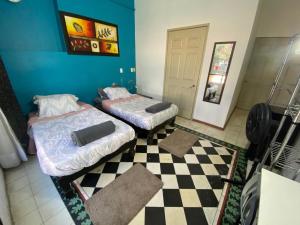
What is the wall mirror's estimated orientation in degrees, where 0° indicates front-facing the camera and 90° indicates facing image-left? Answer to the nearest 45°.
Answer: approximately 45°

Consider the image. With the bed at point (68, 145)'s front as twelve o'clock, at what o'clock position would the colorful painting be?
The colorful painting is roughly at 8 o'clock from the bed.

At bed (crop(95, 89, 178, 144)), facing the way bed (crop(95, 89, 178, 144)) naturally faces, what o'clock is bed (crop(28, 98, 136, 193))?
bed (crop(28, 98, 136, 193)) is roughly at 3 o'clock from bed (crop(95, 89, 178, 144)).

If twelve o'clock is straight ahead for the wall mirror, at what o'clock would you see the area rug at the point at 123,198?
The area rug is roughly at 11 o'clock from the wall mirror.

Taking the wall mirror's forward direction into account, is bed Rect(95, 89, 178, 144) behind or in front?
in front

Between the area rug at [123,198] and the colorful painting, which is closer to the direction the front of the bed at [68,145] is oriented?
the area rug

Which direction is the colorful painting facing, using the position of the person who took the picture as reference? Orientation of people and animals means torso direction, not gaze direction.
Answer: facing the viewer and to the right of the viewer

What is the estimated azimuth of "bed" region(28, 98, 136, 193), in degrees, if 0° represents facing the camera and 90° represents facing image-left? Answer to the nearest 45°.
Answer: approximately 315°

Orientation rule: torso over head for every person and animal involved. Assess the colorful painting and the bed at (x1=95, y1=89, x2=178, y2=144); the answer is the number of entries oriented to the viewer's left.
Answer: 0

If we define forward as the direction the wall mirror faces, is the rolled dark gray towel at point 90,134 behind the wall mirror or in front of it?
in front

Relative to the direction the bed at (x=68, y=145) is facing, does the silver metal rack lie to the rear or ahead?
ahead

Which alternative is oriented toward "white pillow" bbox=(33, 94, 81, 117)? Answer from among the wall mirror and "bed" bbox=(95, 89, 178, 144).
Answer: the wall mirror

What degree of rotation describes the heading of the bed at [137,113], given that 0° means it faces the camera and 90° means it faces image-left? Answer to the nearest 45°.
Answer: approximately 315°
